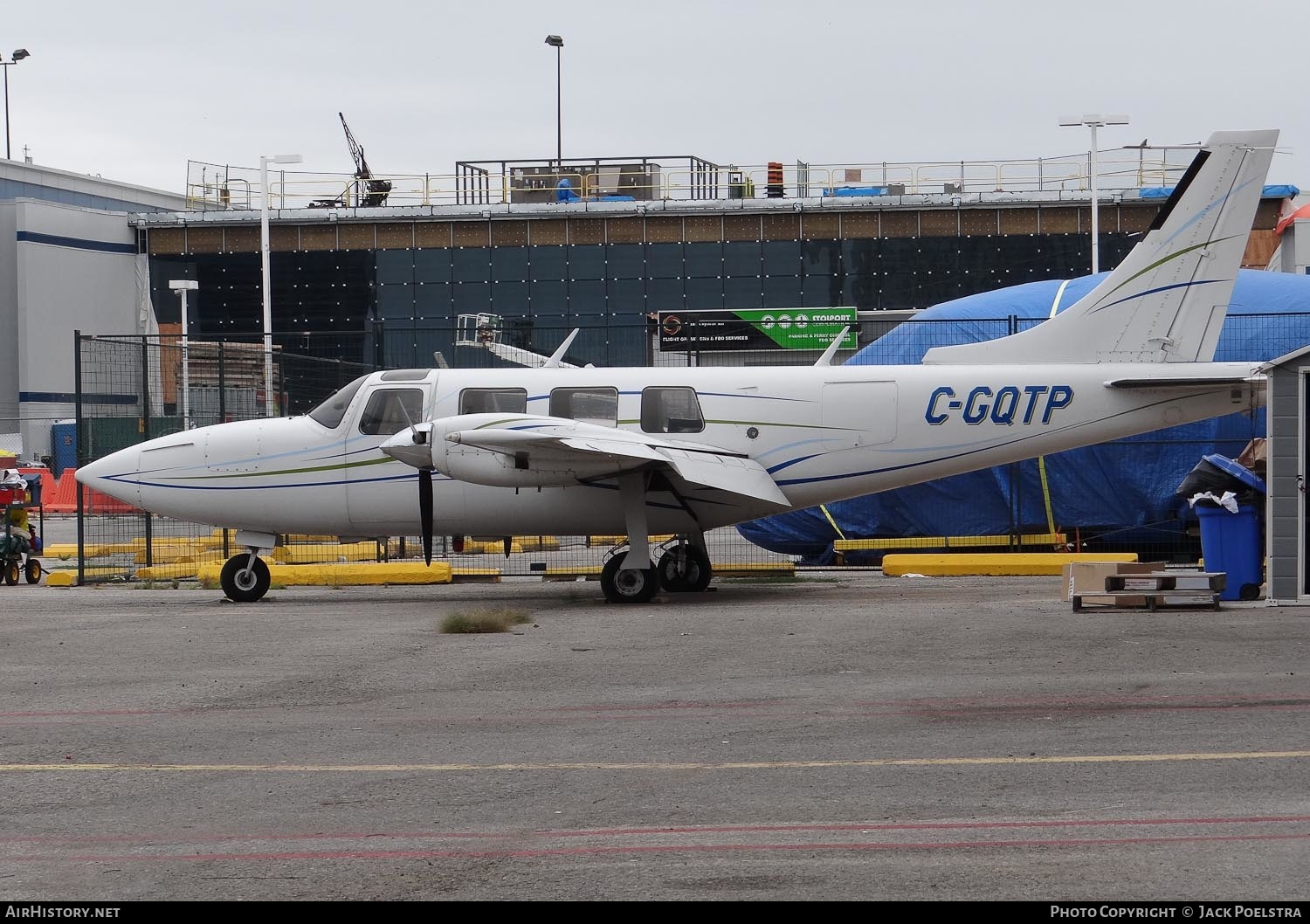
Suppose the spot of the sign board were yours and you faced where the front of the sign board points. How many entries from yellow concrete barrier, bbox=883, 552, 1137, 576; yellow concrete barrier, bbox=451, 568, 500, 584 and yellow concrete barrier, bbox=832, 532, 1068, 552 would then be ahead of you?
3

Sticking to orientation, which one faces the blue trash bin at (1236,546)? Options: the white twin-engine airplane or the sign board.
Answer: the sign board

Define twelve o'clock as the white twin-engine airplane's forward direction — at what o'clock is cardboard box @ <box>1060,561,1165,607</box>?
The cardboard box is roughly at 7 o'clock from the white twin-engine airplane.

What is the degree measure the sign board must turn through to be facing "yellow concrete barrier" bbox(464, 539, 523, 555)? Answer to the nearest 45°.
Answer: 0° — it already faces it

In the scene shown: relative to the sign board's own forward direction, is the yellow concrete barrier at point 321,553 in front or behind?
in front

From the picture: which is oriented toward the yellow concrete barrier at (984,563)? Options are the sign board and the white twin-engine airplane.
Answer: the sign board

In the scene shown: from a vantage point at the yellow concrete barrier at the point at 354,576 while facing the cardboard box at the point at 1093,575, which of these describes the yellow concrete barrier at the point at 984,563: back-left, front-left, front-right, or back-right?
front-left

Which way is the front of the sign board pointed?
toward the camera

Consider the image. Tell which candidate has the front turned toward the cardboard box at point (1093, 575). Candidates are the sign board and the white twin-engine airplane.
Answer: the sign board

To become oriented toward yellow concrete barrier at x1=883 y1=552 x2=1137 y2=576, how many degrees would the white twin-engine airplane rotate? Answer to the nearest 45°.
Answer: approximately 135° to its right

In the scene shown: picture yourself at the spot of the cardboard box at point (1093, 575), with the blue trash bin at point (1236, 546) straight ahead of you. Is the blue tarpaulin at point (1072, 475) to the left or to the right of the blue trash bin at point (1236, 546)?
left

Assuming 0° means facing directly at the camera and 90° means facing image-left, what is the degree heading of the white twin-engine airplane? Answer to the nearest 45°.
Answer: approximately 90°

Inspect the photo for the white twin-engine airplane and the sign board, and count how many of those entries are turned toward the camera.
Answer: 1

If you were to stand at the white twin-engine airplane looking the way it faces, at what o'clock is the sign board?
The sign board is roughly at 3 o'clock from the white twin-engine airplane.

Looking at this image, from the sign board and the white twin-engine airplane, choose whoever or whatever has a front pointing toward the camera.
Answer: the sign board

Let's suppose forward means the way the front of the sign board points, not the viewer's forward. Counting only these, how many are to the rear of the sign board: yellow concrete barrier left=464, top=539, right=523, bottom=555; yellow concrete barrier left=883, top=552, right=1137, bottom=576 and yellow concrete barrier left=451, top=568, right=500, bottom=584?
0

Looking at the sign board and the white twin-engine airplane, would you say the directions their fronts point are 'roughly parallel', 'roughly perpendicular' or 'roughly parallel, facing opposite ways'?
roughly perpendicular
